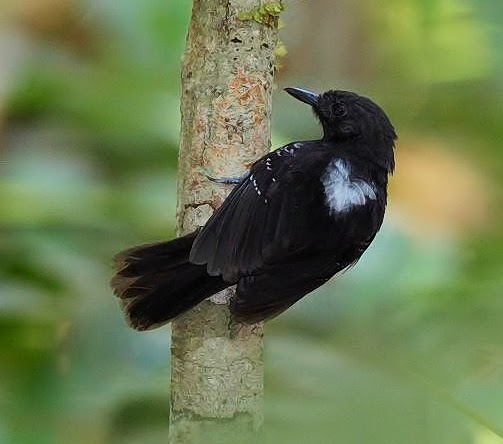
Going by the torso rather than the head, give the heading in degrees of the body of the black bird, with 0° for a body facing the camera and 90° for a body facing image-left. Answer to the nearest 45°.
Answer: approximately 225°
